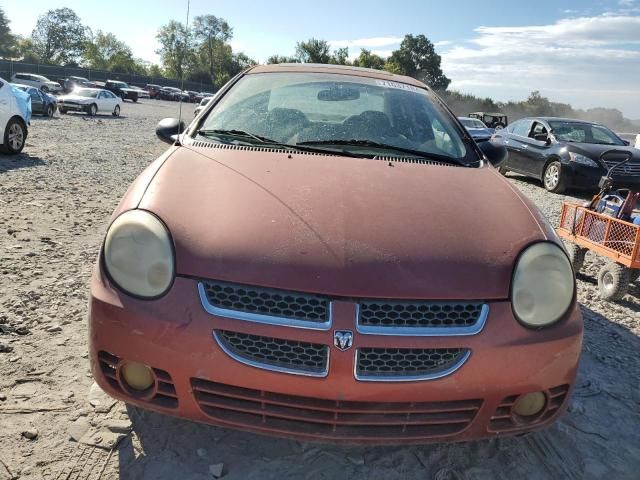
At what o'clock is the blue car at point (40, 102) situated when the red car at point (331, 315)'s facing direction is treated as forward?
The blue car is roughly at 5 o'clock from the red car.

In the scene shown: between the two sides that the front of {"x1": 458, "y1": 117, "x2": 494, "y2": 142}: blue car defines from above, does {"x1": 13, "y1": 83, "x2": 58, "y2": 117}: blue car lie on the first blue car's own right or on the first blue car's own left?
on the first blue car's own right

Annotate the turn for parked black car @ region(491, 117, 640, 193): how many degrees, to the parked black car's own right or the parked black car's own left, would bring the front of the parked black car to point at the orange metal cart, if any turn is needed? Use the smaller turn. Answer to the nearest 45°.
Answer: approximately 45° to the parked black car's own right

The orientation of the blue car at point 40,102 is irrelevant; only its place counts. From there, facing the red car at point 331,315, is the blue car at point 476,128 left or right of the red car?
left

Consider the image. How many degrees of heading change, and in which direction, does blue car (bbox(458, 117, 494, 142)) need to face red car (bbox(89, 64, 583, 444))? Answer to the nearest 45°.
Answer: approximately 45° to its right

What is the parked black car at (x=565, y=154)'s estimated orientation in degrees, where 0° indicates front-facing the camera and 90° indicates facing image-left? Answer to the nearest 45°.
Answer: approximately 315°

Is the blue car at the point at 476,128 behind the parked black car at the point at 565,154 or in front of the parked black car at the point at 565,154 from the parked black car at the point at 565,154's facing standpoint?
behind

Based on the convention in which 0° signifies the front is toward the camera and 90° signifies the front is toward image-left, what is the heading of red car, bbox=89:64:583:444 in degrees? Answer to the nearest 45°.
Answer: approximately 0°

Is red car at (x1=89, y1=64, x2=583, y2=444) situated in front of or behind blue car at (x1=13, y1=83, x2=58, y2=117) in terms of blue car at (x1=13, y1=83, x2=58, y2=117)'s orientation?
in front

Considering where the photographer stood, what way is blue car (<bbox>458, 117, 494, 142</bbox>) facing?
facing the viewer and to the right of the viewer

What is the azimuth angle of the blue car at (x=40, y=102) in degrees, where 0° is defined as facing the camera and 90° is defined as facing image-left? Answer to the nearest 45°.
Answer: approximately 315°

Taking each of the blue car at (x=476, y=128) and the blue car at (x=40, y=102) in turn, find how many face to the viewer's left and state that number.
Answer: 0

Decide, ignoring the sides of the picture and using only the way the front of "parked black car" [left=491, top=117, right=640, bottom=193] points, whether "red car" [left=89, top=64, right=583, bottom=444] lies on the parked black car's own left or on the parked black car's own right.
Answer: on the parked black car's own right

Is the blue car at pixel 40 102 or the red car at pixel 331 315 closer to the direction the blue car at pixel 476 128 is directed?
the red car

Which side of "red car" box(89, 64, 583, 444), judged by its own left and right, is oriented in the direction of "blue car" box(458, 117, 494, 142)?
back
